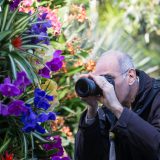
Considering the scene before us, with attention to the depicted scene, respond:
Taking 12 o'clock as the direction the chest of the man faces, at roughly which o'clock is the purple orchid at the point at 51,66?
The purple orchid is roughly at 1 o'clock from the man.

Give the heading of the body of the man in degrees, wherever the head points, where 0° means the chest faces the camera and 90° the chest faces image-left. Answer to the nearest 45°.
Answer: approximately 45°

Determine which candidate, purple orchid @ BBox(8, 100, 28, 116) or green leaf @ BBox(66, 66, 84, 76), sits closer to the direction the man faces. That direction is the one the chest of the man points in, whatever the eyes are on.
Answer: the purple orchid

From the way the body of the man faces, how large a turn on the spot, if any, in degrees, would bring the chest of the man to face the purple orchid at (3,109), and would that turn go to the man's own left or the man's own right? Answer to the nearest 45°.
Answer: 0° — they already face it
